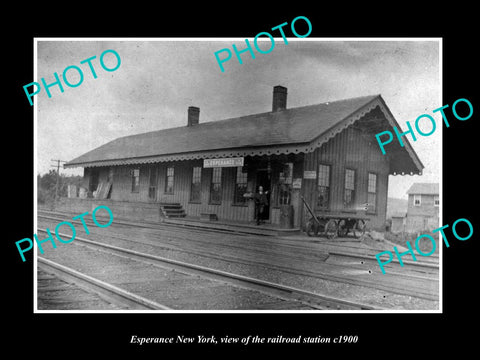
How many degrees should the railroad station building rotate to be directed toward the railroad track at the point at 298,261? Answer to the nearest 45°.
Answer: approximately 45° to its left

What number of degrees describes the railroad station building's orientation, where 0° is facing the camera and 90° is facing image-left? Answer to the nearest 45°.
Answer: approximately 45°
